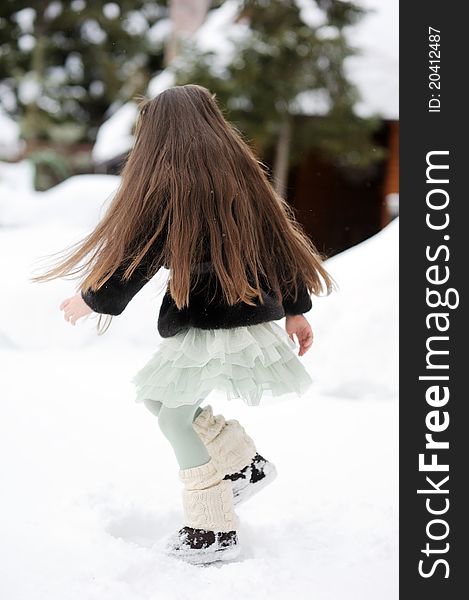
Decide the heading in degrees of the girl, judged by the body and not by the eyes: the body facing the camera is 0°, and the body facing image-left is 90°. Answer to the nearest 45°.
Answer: approximately 135°

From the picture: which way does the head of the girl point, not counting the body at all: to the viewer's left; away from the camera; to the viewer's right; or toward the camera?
away from the camera

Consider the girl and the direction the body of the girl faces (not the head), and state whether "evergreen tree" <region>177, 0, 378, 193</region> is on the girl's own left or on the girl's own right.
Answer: on the girl's own right

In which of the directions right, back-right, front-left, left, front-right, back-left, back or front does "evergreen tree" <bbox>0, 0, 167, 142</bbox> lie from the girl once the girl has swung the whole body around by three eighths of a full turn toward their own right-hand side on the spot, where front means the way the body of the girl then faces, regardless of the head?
left
